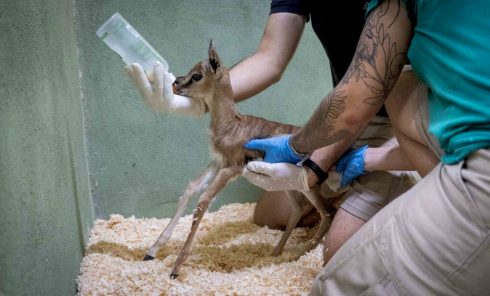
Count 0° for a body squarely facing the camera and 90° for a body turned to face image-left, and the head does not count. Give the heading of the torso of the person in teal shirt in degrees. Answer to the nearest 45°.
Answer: approximately 90°

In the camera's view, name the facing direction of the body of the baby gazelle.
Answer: to the viewer's left
